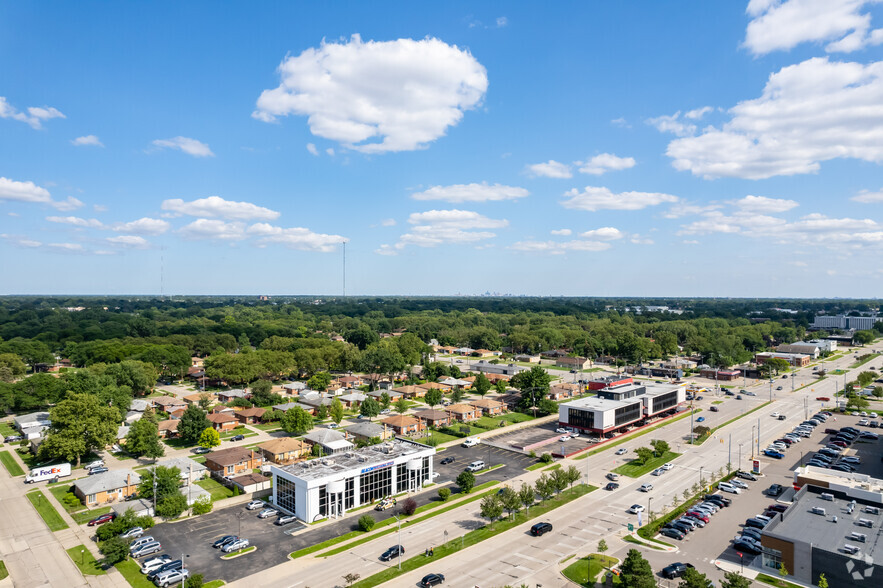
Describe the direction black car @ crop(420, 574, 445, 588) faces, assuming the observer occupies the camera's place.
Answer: facing away from the viewer and to the right of the viewer

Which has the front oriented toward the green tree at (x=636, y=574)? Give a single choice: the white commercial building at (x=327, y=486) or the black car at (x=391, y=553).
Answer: the white commercial building

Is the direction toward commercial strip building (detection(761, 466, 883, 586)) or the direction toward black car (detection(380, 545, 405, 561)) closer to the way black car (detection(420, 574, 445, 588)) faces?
the commercial strip building

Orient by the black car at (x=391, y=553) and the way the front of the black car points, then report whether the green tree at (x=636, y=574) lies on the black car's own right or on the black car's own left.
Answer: on the black car's own left

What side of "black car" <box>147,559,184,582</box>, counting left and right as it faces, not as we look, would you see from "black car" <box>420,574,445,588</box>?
left

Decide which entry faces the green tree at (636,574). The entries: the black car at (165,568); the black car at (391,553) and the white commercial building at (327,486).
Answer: the white commercial building

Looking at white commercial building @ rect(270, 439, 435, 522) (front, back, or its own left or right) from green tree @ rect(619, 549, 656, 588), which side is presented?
front

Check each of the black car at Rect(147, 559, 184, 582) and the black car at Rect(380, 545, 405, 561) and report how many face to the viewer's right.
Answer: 0

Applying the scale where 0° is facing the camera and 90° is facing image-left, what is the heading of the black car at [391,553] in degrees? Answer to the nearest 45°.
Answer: approximately 45°
